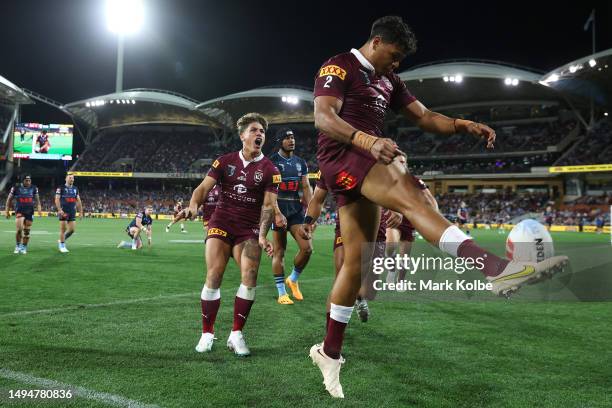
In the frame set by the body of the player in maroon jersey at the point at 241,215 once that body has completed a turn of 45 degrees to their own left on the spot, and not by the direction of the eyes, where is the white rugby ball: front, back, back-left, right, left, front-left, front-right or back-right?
front

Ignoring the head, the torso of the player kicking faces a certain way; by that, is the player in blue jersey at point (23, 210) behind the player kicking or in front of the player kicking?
behind

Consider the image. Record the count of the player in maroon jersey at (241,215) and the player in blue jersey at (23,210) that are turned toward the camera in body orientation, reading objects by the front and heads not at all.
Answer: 2

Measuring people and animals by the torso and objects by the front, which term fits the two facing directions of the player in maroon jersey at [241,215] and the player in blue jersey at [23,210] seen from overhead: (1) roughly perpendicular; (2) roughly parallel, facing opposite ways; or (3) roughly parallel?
roughly parallel

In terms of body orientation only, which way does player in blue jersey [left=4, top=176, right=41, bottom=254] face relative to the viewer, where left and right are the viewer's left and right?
facing the viewer

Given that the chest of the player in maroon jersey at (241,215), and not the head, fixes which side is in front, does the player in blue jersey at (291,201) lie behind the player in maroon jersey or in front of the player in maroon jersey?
behind

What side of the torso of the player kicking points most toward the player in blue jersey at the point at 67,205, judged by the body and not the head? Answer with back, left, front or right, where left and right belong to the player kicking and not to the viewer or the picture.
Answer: back

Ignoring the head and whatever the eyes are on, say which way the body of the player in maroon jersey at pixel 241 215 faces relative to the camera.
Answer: toward the camera

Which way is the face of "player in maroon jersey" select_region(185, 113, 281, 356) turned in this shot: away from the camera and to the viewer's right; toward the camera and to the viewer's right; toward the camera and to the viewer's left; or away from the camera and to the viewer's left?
toward the camera and to the viewer's right

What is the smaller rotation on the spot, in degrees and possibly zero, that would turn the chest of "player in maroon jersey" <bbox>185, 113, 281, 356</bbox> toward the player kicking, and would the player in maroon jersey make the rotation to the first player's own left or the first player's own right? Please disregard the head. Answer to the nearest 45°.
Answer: approximately 45° to the first player's own left

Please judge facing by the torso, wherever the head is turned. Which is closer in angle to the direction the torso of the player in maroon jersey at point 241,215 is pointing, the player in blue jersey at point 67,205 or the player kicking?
the player kicking
